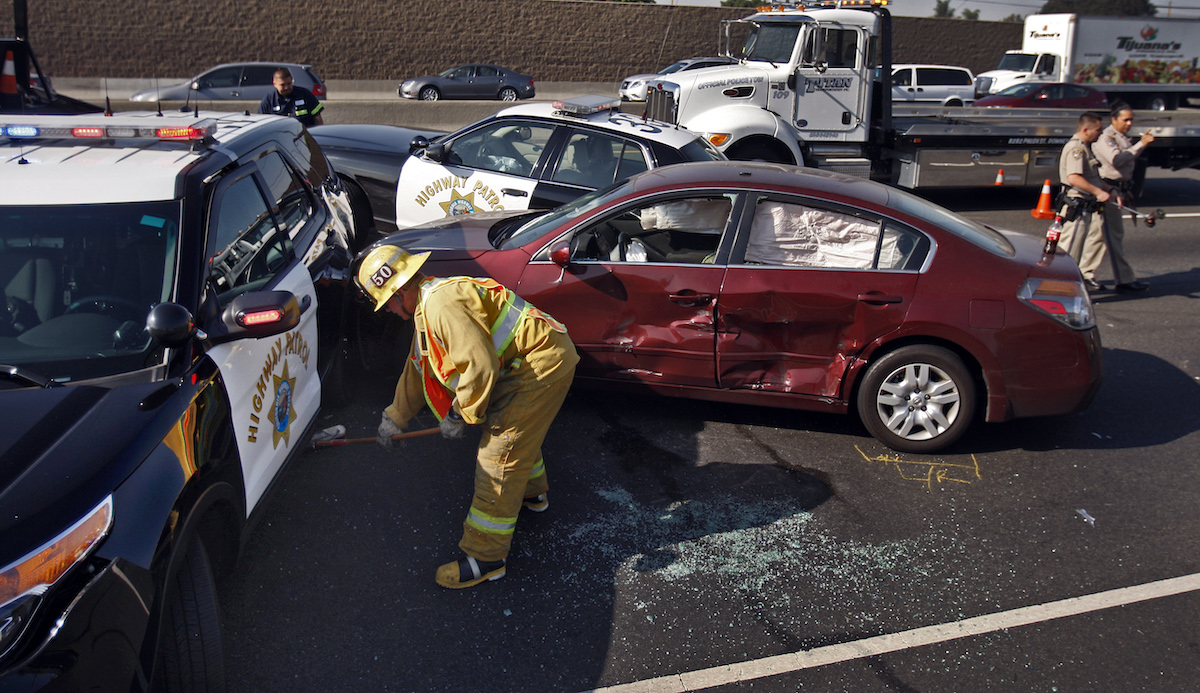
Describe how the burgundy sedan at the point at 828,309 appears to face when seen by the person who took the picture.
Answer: facing to the left of the viewer

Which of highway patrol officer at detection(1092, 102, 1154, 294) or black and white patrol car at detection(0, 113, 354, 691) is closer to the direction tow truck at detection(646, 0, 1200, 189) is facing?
the black and white patrol car

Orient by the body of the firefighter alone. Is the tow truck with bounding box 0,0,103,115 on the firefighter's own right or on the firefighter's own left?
on the firefighter's own right

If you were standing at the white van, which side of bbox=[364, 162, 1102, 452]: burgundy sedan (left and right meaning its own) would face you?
right

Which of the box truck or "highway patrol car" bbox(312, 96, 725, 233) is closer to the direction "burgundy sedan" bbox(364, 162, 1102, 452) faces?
the highway patrol car

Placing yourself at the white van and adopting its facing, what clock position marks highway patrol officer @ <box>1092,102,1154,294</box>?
The highway patrol officer is roughly at 9 o'clock from the white van.

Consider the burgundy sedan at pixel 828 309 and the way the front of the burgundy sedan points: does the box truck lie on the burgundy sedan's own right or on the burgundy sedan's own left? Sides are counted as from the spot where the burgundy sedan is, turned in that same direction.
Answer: on the burgundy sedan's own right

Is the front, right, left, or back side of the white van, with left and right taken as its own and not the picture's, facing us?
left

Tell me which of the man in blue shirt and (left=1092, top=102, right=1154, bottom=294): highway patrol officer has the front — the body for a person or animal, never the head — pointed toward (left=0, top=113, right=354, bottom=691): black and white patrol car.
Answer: the man in blue shirt

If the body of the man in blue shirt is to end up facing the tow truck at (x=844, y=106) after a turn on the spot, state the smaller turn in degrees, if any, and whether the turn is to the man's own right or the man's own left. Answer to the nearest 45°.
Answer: approximately 90° to the man's own left

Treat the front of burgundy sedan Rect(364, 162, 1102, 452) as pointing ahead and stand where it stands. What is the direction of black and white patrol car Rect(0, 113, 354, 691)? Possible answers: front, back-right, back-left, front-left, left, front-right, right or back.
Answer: front-left

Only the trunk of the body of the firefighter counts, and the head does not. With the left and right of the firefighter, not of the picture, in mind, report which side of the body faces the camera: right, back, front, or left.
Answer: left

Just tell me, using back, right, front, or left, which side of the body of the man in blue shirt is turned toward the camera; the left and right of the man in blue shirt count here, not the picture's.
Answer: front

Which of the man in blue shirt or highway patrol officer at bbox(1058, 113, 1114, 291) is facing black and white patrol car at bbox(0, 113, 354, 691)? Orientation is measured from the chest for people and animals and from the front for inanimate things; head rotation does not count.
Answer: the man in blue shirt

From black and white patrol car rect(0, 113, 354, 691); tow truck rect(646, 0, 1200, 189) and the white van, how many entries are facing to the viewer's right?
0
